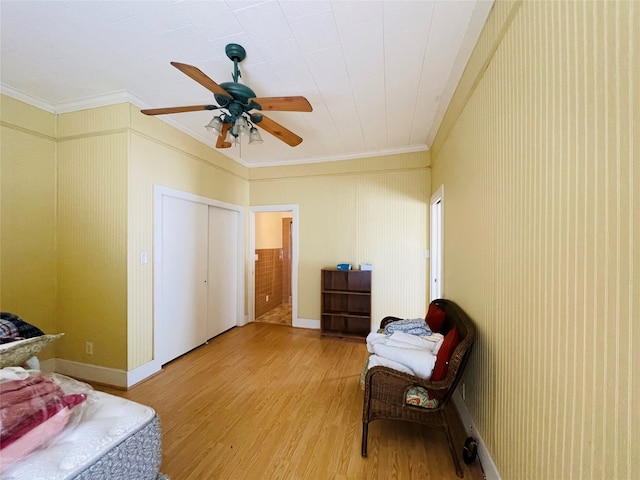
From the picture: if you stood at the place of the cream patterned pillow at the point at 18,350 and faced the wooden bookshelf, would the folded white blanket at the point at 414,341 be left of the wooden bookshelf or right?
right

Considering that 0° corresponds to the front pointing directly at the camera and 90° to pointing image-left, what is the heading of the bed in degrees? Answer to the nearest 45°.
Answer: approximately 315°

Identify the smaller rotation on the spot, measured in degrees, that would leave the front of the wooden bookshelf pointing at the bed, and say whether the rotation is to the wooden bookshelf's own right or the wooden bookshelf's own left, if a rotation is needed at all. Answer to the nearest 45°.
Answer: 0° — it already faces it

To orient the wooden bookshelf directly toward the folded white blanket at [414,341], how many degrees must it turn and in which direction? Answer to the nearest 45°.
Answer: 0° — it already faces it

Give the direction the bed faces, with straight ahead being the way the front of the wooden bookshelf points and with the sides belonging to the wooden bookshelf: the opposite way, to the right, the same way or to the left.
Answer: to the left

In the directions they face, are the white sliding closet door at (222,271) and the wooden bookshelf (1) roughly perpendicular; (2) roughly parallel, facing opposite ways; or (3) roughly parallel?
roughly perpendicular

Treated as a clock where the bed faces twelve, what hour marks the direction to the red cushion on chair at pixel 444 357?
The red cushion on chair is roughly at 11 o'clock from the bed.

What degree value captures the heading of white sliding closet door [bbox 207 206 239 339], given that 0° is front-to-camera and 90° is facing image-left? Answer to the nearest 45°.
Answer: approximately 315°

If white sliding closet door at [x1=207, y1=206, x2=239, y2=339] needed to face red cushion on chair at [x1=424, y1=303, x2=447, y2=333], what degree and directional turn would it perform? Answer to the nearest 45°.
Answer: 0° — it already faces it

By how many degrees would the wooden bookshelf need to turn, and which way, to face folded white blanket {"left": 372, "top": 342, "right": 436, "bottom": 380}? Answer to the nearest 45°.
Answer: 0° — it already faces it
